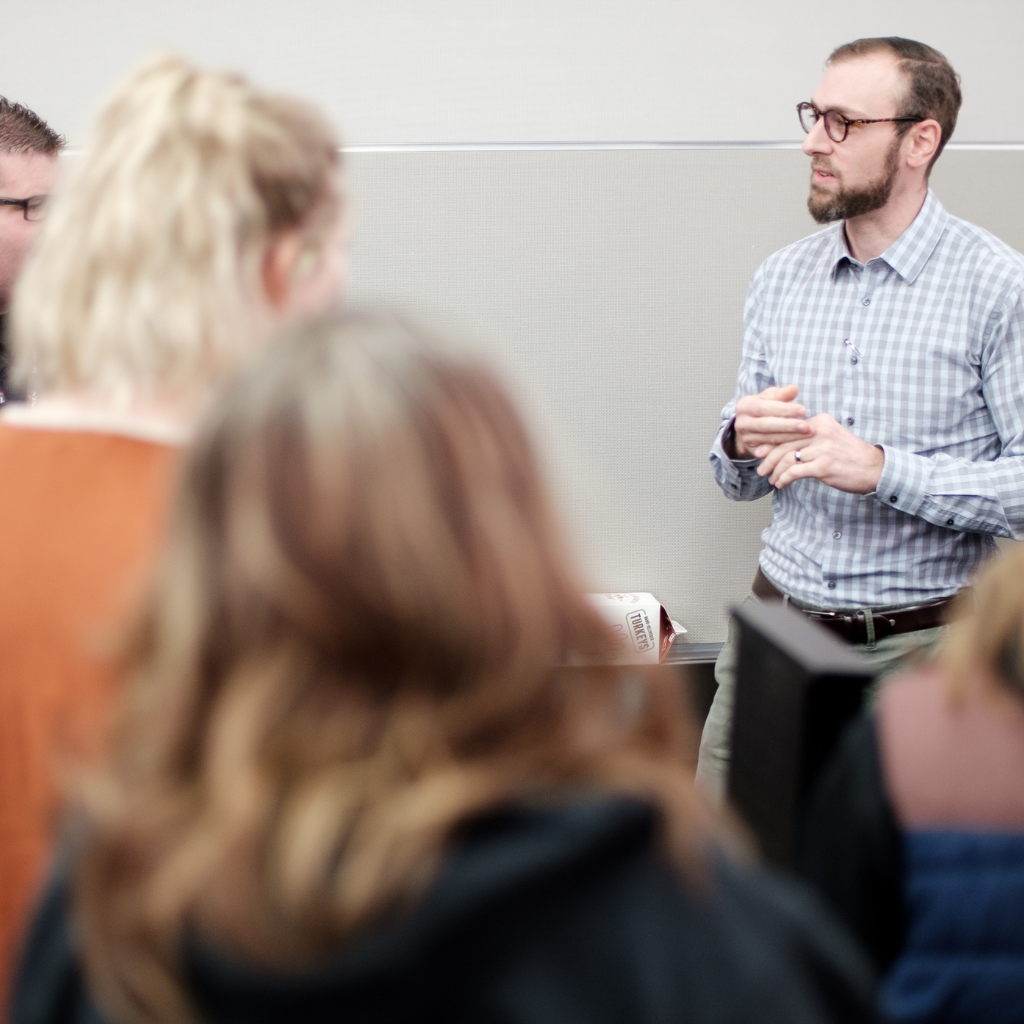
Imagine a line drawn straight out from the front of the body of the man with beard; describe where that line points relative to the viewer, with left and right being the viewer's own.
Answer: facing the viewer and to the left of the viewer

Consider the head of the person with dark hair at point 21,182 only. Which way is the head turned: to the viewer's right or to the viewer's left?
to the viewer's right

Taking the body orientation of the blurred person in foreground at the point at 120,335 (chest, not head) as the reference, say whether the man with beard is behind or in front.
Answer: in front

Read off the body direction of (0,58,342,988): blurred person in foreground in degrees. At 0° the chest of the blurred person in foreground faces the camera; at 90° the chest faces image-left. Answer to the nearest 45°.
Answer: approximately 225°

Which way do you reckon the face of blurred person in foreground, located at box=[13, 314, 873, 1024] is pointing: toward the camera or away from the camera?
away from the camera

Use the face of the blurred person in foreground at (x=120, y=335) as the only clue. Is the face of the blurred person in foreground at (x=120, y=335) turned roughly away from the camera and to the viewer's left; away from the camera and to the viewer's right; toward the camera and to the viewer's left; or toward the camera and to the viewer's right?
away from the camera and to the viewer's right

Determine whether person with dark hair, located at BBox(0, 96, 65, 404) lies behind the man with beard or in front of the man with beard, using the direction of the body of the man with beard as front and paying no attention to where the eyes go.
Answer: in front

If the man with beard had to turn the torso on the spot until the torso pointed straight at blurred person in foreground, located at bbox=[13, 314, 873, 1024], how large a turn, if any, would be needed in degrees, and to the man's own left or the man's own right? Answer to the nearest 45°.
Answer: approximately 45° to the man's own left

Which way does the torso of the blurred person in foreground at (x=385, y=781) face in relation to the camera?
away from the camera

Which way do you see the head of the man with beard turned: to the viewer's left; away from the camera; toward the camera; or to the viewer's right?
to the viewer's left

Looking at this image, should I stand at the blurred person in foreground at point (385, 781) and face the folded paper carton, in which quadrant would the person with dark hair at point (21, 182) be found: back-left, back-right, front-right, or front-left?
front-left

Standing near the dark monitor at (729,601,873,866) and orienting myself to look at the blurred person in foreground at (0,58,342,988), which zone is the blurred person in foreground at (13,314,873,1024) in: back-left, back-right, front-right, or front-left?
front-left

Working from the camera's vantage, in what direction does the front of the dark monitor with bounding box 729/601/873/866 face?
facing away from the viewer and to the right of the viewer
